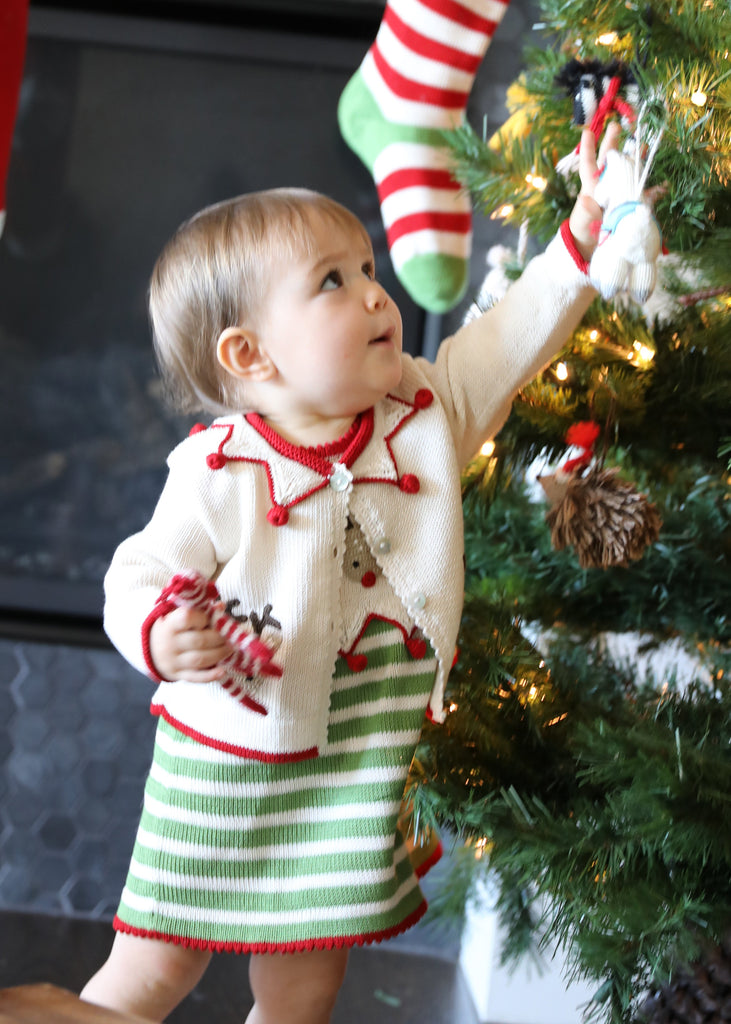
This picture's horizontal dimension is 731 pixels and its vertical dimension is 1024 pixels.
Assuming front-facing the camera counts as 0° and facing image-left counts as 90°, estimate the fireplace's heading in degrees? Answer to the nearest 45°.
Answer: approximately 0°

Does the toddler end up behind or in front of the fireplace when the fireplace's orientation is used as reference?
in front

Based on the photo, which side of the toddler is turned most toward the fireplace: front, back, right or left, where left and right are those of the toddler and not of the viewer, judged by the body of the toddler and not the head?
back

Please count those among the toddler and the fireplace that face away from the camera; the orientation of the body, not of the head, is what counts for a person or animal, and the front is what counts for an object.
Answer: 0

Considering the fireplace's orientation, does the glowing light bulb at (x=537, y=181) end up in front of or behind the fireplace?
in front

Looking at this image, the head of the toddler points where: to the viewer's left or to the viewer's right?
to the viewer's right

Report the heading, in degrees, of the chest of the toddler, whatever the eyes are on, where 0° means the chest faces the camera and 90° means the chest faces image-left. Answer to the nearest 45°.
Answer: approximately 315°
